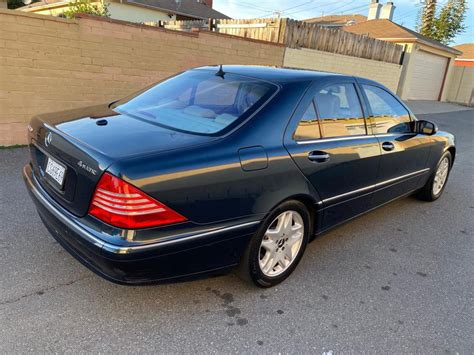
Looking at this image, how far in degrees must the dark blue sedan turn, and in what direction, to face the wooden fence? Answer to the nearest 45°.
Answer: approximately 45° to its left

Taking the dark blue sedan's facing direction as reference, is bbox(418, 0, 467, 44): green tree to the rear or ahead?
ahead

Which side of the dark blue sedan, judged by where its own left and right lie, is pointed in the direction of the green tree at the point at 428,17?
front

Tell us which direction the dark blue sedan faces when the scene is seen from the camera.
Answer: facing away from the viewer and to the right of the viewer

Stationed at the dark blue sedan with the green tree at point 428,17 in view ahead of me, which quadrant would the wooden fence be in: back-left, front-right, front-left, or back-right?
front-left
